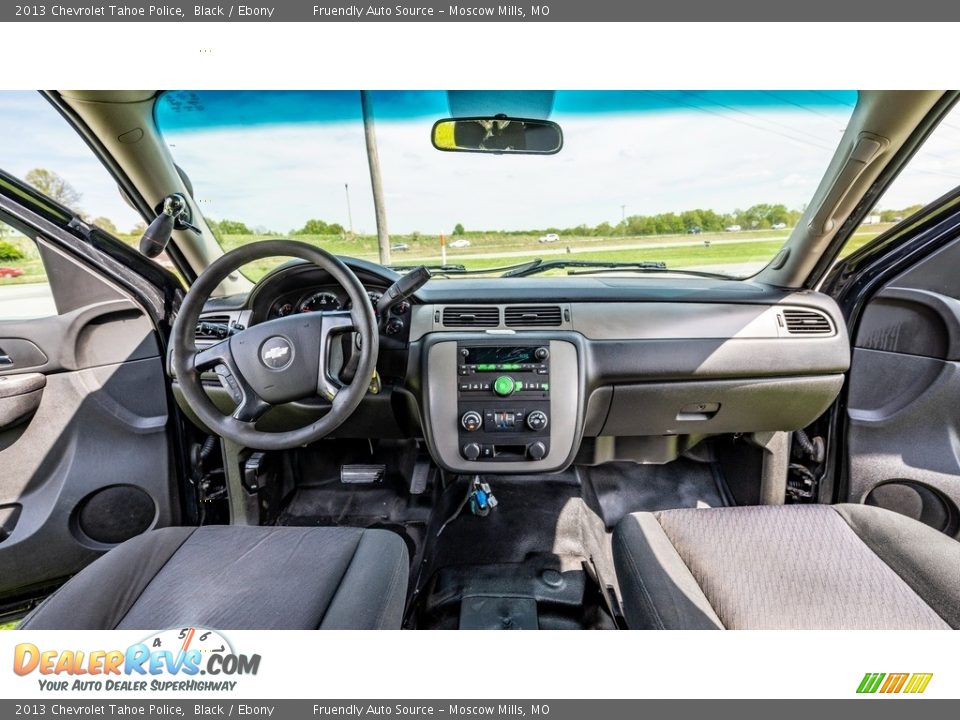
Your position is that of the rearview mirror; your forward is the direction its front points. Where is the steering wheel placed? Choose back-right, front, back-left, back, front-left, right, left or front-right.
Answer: front-right

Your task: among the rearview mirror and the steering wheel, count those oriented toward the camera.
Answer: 2

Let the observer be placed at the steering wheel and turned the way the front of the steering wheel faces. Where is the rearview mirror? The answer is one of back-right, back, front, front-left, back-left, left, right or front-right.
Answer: left

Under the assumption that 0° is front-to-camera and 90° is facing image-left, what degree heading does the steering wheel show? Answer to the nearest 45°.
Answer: approximately 0°

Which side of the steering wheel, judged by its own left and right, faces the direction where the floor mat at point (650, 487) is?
left
